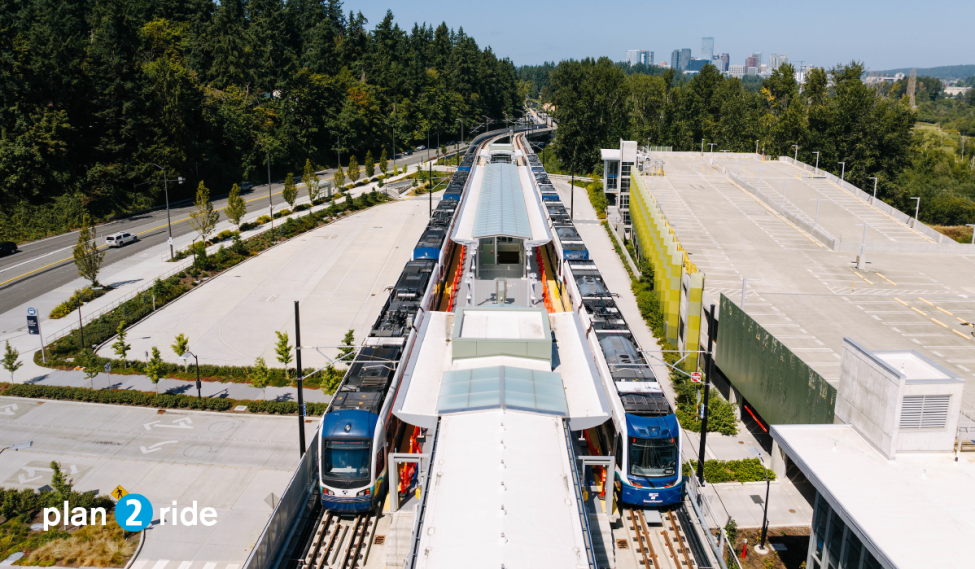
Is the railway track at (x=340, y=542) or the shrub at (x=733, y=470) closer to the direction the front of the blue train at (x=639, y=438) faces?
the railway track

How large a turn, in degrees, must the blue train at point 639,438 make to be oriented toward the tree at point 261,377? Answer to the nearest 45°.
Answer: approximately 135° to its right

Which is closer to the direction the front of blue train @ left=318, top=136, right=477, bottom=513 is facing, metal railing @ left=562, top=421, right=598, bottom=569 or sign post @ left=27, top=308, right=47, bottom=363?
the metal railing

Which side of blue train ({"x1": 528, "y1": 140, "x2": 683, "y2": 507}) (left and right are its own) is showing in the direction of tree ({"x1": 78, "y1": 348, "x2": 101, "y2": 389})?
right

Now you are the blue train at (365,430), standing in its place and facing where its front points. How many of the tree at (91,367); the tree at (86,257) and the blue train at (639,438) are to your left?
1

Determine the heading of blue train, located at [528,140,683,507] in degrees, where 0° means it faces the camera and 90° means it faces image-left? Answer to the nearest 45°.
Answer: approximately 0°

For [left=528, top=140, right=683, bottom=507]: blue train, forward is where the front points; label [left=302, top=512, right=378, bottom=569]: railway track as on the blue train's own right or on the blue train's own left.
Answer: on the blue train's own right

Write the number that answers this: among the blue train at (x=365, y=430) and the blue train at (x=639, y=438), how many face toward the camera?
2

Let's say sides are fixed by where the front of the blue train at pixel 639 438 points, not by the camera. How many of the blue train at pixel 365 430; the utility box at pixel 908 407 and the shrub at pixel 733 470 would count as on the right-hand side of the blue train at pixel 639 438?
1

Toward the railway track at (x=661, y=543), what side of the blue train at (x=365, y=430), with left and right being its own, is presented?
left
